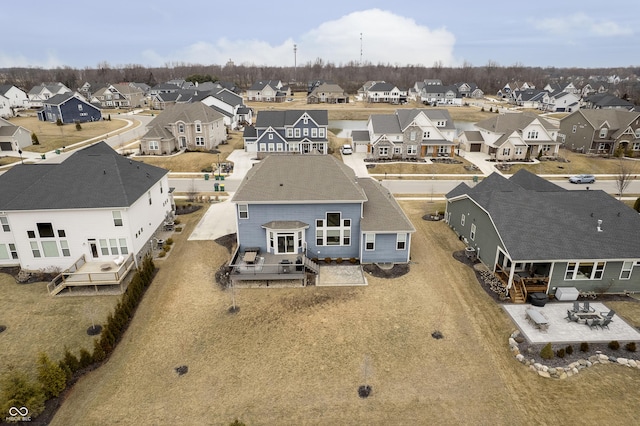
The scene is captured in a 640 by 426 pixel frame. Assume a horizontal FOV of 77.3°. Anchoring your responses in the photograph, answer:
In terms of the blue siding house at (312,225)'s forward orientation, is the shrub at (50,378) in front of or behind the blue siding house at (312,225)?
behind

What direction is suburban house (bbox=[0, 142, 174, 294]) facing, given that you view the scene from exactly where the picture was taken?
facing away from the viewer

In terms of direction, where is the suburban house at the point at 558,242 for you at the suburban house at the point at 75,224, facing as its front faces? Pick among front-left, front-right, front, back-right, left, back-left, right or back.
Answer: back-right

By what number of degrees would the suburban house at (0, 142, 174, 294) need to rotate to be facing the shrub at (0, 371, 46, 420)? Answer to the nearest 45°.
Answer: approximately 180°

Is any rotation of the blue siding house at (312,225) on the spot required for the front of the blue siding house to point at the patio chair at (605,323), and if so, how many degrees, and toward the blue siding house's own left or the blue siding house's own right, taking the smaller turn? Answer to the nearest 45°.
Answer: approximately 135° to the blue siding house's own right

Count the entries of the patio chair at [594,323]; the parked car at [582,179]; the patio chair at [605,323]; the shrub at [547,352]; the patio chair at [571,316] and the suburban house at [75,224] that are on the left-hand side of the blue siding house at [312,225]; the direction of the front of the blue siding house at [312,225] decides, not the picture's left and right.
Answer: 1

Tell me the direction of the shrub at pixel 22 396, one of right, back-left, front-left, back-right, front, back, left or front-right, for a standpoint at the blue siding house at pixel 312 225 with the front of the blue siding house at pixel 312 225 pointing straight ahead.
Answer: back-left

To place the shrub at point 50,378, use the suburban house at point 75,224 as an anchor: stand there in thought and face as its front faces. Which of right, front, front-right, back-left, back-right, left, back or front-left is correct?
back

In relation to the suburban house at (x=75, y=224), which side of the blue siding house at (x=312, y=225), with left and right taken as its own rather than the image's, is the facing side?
left

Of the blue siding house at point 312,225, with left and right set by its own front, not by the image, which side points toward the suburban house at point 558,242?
right

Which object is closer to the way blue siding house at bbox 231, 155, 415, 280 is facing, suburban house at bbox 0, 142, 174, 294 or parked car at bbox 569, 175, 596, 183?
the parked car

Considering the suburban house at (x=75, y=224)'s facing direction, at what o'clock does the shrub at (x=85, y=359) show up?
The shrub is roughly at 6 o'clock from the suburban house.

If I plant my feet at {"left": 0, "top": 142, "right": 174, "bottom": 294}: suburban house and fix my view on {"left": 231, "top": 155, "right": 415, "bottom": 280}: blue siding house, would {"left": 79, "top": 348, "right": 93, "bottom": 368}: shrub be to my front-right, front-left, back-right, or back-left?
front-right

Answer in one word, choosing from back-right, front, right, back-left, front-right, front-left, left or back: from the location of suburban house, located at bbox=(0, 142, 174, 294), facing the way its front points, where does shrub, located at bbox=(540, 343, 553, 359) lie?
back-right

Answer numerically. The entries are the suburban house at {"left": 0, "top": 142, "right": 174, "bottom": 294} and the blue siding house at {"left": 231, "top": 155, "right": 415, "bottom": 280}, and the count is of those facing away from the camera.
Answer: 2

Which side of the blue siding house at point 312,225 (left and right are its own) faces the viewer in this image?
back
